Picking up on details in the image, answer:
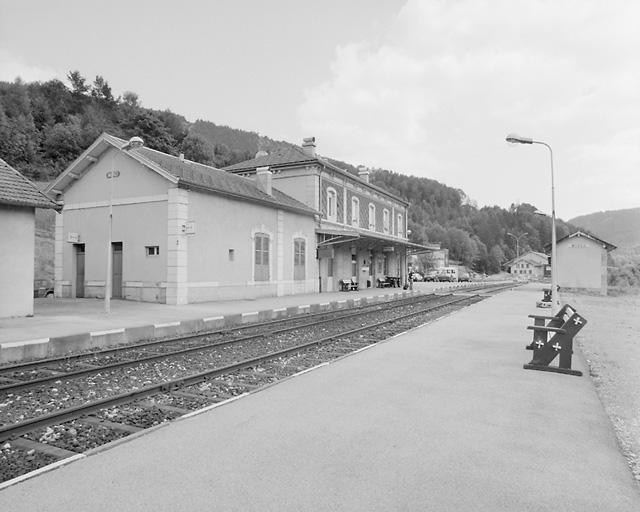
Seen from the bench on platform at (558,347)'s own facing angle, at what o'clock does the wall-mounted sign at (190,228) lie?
The wall-mounted sign is roughly at 1 o'clock from the bench on platform.

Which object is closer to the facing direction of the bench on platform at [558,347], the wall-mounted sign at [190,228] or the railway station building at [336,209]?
the wall-mounted sign

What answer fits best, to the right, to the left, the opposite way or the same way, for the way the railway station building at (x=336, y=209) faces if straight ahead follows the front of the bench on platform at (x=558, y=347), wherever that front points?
the opposite way

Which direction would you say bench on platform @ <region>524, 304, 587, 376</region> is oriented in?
to the viewer's left

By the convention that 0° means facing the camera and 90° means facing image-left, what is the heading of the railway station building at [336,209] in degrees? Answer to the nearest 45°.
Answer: approximately 315°

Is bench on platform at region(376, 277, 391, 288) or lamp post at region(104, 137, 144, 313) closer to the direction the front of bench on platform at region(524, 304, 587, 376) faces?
the lamp post

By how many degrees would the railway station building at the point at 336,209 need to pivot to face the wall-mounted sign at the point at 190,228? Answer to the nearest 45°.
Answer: approximately 45° to its right

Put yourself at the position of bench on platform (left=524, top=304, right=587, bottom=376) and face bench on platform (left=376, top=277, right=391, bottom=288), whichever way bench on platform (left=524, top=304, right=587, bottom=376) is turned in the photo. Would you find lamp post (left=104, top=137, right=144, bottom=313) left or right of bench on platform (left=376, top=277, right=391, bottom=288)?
left

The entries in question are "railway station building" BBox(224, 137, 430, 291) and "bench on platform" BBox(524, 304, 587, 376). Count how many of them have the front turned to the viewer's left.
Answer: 1

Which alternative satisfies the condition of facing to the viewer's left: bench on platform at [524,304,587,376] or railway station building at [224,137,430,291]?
the bench on platform

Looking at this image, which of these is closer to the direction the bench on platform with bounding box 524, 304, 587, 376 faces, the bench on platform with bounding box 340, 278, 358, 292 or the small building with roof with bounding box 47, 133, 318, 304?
the small building with roof

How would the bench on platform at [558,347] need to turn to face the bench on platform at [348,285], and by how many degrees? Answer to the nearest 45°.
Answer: approximately 45° to its right
